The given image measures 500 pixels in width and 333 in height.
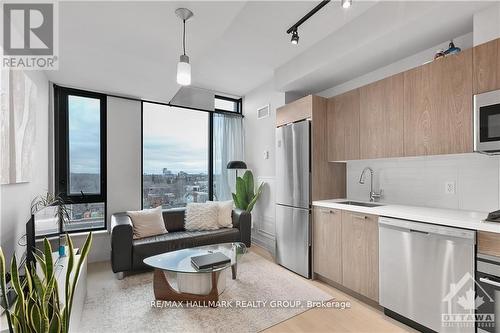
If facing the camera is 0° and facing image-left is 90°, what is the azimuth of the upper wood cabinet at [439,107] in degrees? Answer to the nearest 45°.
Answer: approximately 45°

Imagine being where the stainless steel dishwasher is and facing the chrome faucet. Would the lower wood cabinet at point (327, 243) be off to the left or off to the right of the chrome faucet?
left

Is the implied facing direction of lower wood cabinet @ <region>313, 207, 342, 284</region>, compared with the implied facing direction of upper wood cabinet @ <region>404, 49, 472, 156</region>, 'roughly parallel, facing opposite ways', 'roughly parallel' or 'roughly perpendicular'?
roughly parallel

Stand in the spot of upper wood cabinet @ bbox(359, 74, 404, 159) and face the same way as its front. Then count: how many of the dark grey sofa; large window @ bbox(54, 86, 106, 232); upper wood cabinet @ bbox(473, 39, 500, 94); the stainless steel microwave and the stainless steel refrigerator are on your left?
2

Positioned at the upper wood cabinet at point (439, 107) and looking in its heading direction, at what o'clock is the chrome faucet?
The chrome faucet is roughly at 3 o'clock from the upper wood cabinet.

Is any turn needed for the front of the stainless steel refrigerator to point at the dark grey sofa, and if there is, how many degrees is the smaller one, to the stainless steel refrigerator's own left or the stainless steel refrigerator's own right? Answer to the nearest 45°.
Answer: approximately 45° to the stainless steel refrigerator's own right

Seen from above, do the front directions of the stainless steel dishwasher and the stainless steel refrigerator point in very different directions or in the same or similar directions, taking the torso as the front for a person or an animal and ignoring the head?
same or similar directions

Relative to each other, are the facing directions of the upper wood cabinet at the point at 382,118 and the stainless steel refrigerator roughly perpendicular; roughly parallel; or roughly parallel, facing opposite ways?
roughly parallel

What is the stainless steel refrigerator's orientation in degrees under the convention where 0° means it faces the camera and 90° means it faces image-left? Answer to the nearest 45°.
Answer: approximately 45°

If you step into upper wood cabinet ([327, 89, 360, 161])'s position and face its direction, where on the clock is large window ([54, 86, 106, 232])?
The large window is roughly at 1 o'clock from the upper wood cabinet.

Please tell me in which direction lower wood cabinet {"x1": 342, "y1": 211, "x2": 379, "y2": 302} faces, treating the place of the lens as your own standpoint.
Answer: facing the viewer and to the left of the viewer

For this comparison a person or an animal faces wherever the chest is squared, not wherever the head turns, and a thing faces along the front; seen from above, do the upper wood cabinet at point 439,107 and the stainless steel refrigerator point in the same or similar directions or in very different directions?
same or similar directions

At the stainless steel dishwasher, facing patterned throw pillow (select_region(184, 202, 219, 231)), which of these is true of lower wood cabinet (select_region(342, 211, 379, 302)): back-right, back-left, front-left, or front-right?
front-right

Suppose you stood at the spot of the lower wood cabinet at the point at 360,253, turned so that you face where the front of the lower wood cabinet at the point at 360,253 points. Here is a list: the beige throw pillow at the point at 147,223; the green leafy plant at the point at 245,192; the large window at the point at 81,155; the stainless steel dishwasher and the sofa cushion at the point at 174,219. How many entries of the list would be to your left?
1
